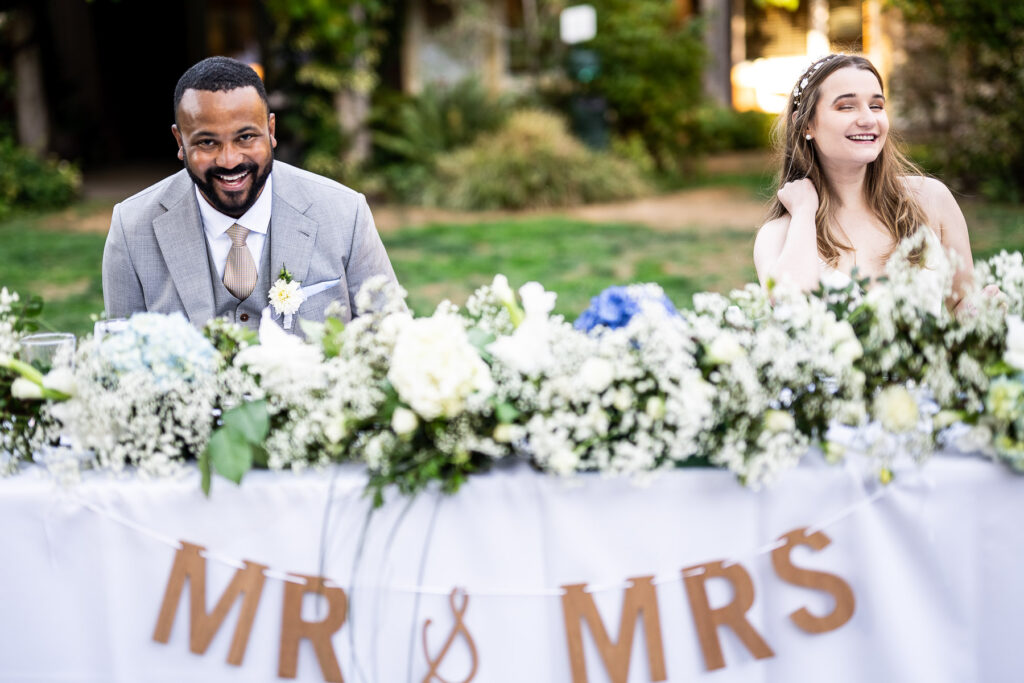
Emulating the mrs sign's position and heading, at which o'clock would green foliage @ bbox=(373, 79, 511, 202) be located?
The green foliage is roughly at 6 o'clock from the mrs sign.

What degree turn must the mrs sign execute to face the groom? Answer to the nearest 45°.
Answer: approximately 135° to its right

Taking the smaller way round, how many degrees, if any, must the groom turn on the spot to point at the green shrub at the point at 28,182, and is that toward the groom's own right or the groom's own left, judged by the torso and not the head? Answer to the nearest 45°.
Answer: approximately 180°

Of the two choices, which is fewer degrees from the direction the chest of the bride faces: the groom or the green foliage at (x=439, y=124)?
the groom

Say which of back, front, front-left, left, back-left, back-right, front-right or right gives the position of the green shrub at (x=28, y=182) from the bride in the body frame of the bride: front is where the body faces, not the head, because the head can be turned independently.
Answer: back-right

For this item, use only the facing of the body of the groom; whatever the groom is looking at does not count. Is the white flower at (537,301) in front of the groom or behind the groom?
in front

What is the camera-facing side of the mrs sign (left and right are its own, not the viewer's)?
front

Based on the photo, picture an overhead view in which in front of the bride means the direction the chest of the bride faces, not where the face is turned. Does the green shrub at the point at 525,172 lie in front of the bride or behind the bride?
behind

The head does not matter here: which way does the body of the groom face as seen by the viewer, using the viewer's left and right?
facing the viewer

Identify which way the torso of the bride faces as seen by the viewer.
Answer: toward the camera

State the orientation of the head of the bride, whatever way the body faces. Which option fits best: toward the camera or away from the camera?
toward the camera

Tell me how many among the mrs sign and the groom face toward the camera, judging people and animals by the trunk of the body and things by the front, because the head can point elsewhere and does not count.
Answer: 2

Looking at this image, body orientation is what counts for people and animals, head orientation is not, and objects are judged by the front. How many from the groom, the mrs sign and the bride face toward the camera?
3
